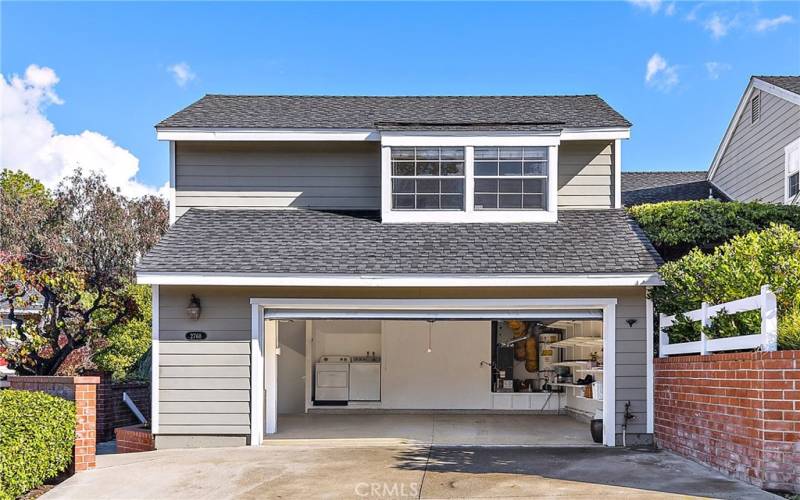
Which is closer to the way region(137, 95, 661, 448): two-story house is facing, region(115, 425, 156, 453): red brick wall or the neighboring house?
the red brick wall

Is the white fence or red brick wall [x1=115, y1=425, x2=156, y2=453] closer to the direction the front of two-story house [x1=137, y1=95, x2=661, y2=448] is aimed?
the white fence

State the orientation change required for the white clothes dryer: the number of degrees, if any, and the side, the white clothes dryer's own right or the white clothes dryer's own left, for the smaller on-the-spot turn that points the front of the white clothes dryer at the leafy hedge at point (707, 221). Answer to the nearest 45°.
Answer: approximately 45° to the white clothes dryer's own left

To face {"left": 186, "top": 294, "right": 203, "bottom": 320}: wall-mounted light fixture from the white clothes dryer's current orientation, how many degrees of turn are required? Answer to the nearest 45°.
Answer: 0° — it already faces it

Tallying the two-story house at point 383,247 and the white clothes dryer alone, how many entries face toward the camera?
2

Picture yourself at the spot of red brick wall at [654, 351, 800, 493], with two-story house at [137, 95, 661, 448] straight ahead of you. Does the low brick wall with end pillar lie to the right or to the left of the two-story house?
left

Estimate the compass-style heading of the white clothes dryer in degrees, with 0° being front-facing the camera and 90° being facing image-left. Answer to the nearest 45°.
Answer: approximately 0°
